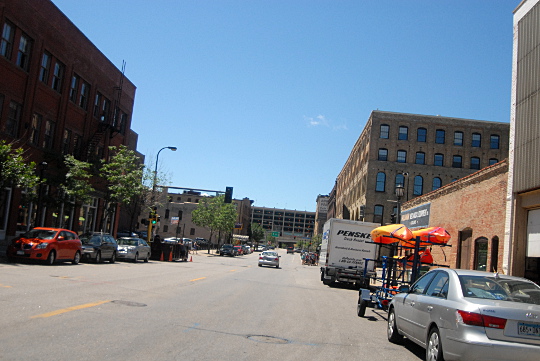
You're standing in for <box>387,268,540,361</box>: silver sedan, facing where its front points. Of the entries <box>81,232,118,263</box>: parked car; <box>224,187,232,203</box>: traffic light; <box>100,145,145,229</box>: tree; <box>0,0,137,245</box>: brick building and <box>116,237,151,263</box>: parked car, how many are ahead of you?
5

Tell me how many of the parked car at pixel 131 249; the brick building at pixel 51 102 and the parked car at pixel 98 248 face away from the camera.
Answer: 0

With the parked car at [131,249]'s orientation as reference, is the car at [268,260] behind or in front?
behind

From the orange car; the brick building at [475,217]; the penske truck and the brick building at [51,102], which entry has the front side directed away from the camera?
the penske truck

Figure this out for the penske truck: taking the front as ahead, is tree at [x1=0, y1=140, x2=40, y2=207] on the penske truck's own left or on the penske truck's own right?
on the penske truck's own left

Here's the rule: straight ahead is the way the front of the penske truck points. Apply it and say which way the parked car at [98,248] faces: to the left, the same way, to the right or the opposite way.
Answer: the opposite way

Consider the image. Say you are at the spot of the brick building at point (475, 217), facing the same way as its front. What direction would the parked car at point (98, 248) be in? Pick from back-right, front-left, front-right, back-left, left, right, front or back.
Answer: front-right

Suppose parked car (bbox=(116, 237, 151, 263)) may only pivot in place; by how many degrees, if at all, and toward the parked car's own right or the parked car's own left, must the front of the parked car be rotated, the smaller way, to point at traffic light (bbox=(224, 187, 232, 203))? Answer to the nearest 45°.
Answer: approximately 180°

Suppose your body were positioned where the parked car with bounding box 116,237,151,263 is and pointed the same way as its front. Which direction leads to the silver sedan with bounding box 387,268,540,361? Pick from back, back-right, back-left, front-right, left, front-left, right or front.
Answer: front-left

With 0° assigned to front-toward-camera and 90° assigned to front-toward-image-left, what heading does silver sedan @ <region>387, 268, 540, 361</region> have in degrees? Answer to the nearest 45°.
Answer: approximately 135°

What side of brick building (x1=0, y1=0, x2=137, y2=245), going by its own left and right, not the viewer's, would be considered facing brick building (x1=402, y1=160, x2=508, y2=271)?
front

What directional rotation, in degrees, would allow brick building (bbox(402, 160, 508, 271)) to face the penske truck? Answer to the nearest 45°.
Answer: approximately 45° to its right

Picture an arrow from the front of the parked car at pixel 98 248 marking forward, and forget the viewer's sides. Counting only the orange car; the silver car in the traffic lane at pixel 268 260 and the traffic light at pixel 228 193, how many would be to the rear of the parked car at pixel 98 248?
2

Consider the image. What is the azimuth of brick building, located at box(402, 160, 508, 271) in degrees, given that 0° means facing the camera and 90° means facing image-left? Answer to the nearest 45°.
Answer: approximately 45°

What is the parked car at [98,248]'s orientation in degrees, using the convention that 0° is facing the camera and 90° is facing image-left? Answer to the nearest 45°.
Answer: approximately 45°

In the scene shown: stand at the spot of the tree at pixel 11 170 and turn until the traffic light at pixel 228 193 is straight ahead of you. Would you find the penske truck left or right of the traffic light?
right
